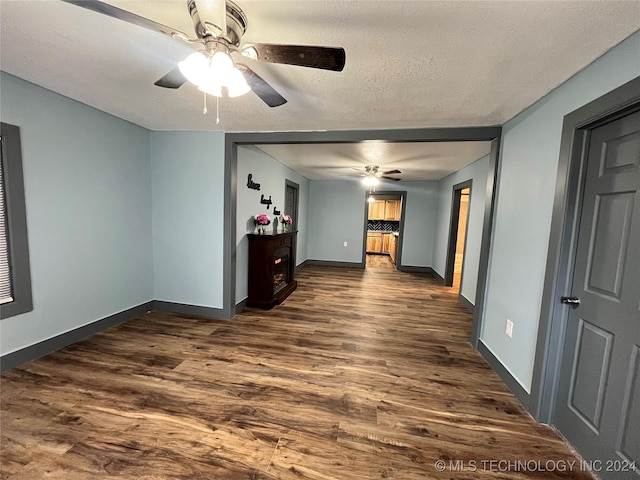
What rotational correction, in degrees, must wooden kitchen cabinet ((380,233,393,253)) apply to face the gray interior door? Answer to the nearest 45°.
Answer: approximately 45° to its left

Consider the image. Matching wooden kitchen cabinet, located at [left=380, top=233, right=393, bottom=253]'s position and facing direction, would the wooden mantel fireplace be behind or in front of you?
in front

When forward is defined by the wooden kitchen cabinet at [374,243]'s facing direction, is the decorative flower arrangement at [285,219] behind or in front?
in front

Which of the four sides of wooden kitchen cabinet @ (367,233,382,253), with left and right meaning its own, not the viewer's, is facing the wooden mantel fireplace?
front

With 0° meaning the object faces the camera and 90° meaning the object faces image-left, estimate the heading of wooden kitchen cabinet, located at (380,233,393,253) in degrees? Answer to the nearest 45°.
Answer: approximately 45°

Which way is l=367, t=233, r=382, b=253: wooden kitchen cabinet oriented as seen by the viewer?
toward the camera

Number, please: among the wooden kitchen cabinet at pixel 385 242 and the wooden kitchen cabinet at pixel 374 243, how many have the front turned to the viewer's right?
0

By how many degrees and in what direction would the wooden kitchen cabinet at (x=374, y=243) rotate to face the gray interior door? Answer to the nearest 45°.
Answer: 0° — it already faces it

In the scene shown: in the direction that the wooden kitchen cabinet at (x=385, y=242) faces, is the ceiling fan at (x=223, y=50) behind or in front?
in front
